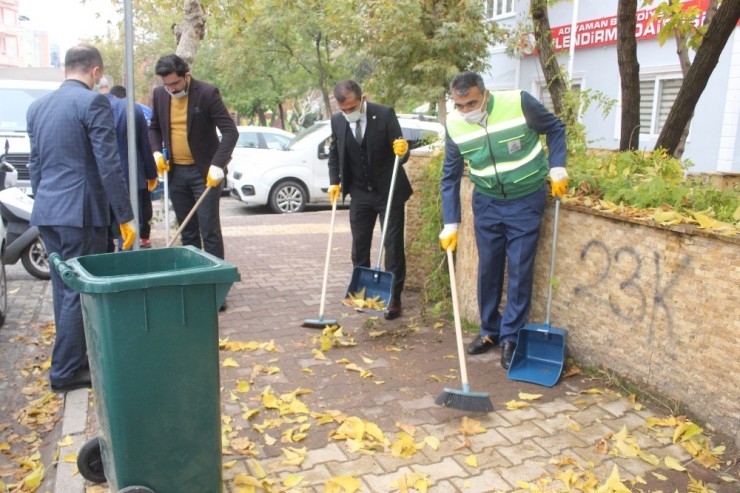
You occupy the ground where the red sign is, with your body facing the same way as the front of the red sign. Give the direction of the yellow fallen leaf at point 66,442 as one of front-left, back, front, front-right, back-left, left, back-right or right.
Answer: front-left

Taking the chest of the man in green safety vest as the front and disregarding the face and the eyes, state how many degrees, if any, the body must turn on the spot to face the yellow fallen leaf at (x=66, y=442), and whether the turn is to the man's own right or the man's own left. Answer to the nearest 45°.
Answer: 0° — they already face it

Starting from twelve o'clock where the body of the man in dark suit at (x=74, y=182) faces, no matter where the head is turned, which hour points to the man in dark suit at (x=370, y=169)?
the man in dark suit at (x=370, y=169) is roughly at 1 o'clock from the man in dark suit at (x=74, y=182).

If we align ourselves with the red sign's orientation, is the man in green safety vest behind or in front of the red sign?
in front

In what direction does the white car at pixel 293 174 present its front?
to the viewer's left

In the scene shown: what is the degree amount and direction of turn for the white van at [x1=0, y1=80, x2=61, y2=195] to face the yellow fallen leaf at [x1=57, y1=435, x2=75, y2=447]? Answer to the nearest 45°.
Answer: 0° — it already faces it

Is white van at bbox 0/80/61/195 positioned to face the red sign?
no

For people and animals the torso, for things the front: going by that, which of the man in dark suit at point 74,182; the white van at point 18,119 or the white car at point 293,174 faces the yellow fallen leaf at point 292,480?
the white van

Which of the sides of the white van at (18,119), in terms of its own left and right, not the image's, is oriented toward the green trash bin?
front

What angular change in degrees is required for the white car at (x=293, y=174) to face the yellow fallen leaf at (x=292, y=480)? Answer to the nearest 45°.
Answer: approximately 90° to its left

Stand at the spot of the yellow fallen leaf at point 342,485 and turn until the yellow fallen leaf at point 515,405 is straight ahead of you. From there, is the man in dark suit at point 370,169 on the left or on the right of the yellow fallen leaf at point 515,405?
left

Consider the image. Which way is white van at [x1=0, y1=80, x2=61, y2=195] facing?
toward the camera

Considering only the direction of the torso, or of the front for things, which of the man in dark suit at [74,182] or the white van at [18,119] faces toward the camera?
the white van

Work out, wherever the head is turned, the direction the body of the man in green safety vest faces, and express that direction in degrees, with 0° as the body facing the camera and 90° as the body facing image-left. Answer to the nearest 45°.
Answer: approximately 45°

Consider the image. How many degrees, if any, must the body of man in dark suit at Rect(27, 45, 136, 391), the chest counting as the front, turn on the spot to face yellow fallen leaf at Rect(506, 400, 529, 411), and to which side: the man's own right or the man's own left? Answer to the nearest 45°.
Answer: approximately 90° to the man's own right

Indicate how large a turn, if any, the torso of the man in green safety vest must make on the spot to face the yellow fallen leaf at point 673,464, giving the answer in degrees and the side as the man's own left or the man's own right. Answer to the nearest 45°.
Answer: approximately 90° to the man's own left

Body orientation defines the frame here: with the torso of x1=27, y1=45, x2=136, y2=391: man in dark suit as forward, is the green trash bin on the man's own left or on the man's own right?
on the man's own right

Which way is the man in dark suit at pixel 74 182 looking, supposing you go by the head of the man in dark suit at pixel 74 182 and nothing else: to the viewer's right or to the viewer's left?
to the viewer's right
